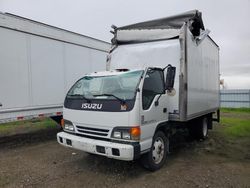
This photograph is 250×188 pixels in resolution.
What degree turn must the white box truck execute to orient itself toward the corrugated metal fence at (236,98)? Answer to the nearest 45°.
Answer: approximately 180°

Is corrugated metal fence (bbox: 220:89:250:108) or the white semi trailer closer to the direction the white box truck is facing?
the white semi trailer

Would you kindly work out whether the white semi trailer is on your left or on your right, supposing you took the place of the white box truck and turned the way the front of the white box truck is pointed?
on your right
